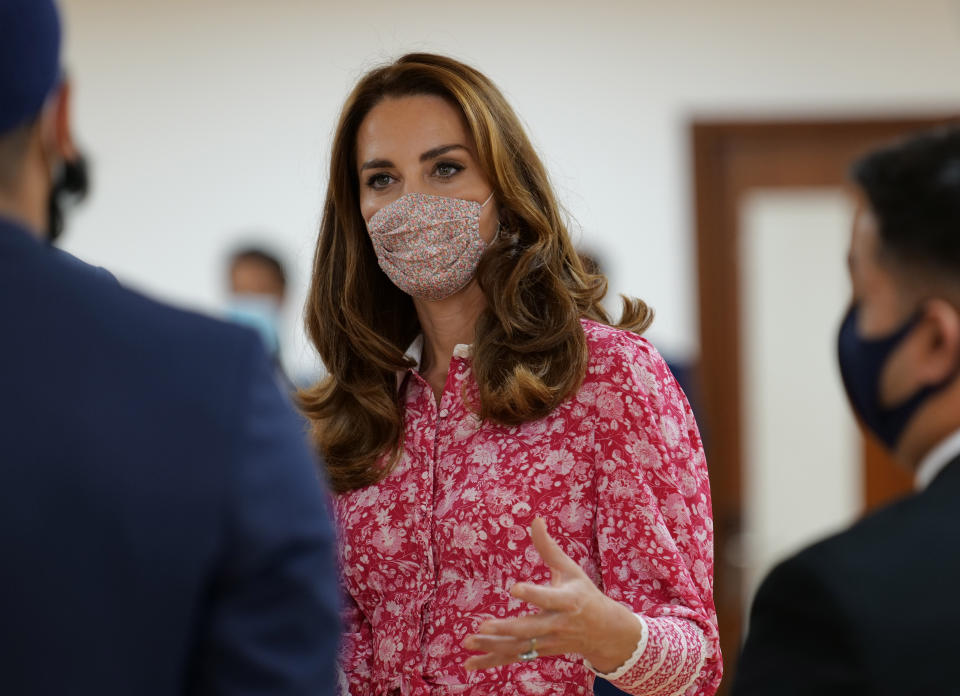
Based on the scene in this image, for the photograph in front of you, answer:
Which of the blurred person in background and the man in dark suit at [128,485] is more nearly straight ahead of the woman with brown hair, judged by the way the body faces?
the man in dark suit

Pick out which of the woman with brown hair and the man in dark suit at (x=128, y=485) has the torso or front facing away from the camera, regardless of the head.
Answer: the man in dark suit

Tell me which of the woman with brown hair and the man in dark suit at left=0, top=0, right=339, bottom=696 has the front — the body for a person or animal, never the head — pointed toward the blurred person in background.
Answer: the man in dark suit

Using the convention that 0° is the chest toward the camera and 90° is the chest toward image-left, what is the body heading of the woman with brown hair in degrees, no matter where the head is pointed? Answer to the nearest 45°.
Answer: approximately 45°

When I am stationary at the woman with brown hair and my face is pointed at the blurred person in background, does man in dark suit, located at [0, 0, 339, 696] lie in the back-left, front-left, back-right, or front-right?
back-left

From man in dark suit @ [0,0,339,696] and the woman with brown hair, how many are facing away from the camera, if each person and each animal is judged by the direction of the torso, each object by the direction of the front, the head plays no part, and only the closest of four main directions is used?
1

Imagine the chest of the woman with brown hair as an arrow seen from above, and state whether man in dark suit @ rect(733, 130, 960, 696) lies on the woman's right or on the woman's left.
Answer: on the woman's left

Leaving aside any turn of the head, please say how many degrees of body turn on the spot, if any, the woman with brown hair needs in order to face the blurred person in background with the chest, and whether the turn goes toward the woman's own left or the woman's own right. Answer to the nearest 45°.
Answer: approximately 135° to the woman's own right

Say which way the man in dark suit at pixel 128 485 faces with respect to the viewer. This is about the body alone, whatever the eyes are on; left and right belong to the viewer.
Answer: facing away from the viewer

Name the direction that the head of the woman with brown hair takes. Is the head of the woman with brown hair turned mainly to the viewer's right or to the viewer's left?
to the viewer's left
